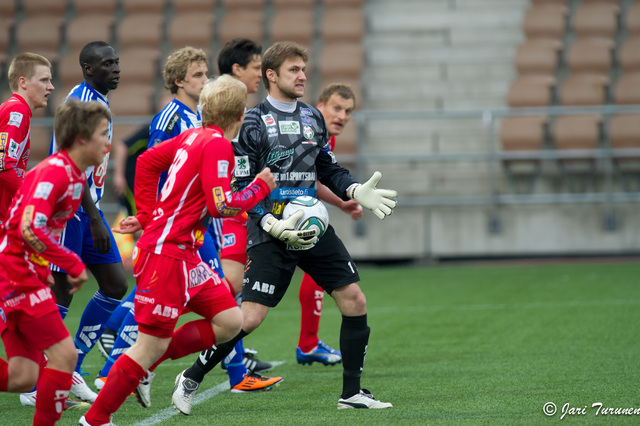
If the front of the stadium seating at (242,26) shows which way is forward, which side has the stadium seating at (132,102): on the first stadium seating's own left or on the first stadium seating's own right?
on the first stadium seating's own right

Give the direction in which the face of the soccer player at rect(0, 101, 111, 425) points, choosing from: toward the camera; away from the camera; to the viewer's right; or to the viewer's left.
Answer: to the viewer's right

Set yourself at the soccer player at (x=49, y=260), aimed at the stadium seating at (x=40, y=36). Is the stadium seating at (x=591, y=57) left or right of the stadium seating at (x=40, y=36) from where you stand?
right

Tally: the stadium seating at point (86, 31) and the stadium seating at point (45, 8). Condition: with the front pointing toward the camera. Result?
2

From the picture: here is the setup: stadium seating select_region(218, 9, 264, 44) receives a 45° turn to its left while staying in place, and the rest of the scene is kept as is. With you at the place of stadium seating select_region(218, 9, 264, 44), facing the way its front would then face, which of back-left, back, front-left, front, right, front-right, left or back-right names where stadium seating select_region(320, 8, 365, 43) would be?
front-left

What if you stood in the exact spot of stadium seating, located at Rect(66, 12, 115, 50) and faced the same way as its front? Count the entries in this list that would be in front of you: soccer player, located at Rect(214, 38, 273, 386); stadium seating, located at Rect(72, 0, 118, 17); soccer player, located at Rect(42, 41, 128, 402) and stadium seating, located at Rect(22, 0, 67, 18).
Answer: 2

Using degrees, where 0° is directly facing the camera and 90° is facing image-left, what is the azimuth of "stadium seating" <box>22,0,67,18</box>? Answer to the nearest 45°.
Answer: approximately 0°

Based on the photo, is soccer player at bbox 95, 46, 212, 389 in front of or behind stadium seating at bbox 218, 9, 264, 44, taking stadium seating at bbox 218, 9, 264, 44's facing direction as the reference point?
in front

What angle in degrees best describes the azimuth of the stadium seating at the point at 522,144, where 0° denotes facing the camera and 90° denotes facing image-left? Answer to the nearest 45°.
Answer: approximately 0°

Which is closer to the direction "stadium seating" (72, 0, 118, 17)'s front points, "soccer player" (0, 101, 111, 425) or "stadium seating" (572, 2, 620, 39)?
the soccer player

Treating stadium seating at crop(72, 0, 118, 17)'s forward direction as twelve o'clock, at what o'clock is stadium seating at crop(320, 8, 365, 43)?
stadium seating at crop(320, 8, 365, 43) is roughly at 10 o'clock from stadium seating at crop(72, 0, 118, 17).

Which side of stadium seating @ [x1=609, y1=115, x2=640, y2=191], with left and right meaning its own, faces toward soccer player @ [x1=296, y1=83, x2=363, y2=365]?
front

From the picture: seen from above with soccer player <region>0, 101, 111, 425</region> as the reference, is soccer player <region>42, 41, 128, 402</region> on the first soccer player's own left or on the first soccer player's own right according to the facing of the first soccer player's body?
on the first soccer player's own left

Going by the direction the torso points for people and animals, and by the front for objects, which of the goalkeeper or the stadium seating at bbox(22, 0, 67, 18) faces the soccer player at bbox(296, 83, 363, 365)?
the stadium seating
